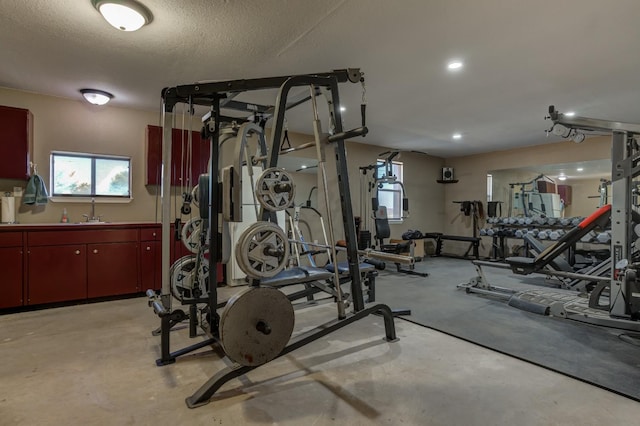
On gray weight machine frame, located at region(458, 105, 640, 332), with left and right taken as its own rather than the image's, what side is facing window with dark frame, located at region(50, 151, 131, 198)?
front

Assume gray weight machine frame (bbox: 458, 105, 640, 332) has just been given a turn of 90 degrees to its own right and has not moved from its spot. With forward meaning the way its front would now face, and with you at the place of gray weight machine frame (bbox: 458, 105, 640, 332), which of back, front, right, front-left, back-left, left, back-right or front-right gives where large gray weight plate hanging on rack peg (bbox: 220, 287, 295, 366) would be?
back-left

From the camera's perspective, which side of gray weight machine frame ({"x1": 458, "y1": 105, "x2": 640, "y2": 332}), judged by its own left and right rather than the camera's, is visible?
left

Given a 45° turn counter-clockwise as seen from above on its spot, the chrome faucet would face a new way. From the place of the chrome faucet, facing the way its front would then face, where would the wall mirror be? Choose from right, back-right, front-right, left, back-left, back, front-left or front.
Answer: front-left

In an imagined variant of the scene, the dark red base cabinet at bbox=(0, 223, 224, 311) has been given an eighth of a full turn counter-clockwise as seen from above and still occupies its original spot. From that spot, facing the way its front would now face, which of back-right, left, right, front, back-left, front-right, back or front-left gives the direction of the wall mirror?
front-left

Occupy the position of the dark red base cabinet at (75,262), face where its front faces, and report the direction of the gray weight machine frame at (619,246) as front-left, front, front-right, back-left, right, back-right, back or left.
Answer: front-left

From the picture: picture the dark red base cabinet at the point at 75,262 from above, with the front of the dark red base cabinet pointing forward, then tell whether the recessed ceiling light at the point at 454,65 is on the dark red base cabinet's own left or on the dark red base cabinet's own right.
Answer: on the dark red base cabinet's own left

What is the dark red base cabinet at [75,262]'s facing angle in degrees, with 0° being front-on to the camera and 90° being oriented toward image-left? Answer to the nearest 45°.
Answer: approximately 0°

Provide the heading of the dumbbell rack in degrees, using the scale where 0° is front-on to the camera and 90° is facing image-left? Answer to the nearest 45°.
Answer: approximately 0°

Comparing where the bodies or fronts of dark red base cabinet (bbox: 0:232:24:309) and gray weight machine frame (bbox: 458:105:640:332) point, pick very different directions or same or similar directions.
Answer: very different directions

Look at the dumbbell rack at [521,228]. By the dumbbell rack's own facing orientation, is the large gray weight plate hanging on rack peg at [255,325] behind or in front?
in front

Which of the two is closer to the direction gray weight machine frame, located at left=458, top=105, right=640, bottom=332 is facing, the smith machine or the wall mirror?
the smith machine

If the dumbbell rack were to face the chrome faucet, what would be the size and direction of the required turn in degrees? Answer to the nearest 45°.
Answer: approximately 45° to its right
